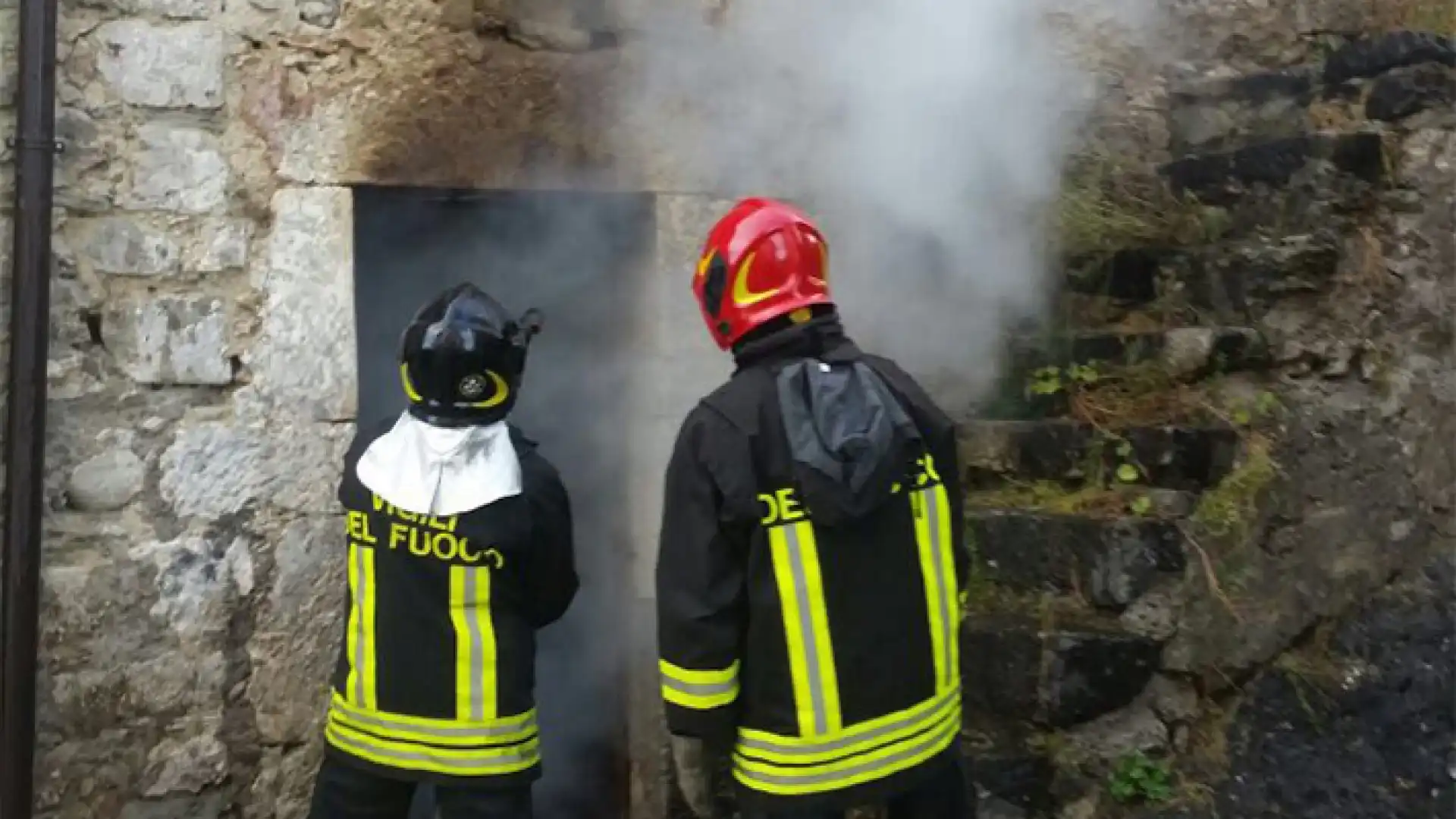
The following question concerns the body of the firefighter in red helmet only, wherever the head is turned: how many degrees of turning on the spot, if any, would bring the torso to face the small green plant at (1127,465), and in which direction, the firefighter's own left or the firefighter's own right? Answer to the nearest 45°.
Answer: approximately 90° to the firefighter's own right

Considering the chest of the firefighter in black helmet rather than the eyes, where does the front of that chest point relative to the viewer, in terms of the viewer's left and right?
facing away from the viewer and to the right of the viewer

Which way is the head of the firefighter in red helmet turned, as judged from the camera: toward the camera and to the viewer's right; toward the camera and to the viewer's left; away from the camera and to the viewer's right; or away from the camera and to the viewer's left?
away from the camera and to the viewer's left

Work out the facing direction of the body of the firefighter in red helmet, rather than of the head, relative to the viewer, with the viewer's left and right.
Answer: facing away from the viewer and to the left of the viewer

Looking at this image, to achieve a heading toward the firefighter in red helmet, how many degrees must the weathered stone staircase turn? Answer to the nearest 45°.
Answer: approximately 45° to its right

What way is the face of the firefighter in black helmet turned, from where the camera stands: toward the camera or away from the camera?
away from the camera

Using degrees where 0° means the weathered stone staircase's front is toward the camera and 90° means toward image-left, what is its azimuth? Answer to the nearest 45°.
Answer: approximately 0°

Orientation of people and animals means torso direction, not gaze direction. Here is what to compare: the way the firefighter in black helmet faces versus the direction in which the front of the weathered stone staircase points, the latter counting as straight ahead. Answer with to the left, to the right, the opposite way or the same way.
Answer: the opposite way

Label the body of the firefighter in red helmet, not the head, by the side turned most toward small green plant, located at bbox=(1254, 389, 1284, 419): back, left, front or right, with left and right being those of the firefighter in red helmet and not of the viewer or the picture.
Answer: right
